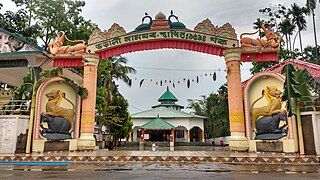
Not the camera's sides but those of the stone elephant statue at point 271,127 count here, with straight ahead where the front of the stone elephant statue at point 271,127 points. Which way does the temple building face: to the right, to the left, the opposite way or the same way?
to the right

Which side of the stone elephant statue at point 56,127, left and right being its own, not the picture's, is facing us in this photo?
left

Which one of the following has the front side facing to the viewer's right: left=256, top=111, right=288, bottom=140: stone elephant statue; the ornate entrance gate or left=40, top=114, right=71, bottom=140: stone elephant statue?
left=256, top=111, right=288, bottom=140: stone elephant statue

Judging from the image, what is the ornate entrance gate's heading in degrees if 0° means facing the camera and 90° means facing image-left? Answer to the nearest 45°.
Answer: approximately 0°

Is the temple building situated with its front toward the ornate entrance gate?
yes

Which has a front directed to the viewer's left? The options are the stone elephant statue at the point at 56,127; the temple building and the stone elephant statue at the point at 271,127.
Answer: the stone elephant statue at the point at 56,127

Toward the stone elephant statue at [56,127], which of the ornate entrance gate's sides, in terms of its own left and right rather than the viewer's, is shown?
right

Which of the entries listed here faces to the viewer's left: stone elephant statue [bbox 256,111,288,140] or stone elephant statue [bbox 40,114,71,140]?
stone elephant statue [bbox 40,114,71,140]

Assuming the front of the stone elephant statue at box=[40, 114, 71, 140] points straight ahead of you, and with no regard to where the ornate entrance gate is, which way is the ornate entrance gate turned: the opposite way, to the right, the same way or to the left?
to the left

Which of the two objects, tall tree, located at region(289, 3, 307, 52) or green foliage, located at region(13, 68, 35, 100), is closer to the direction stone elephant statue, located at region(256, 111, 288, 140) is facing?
the tall tree

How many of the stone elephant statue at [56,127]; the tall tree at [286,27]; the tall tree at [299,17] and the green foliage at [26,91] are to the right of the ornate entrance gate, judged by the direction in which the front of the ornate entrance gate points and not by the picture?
2

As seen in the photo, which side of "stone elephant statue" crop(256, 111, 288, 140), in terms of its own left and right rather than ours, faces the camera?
right
